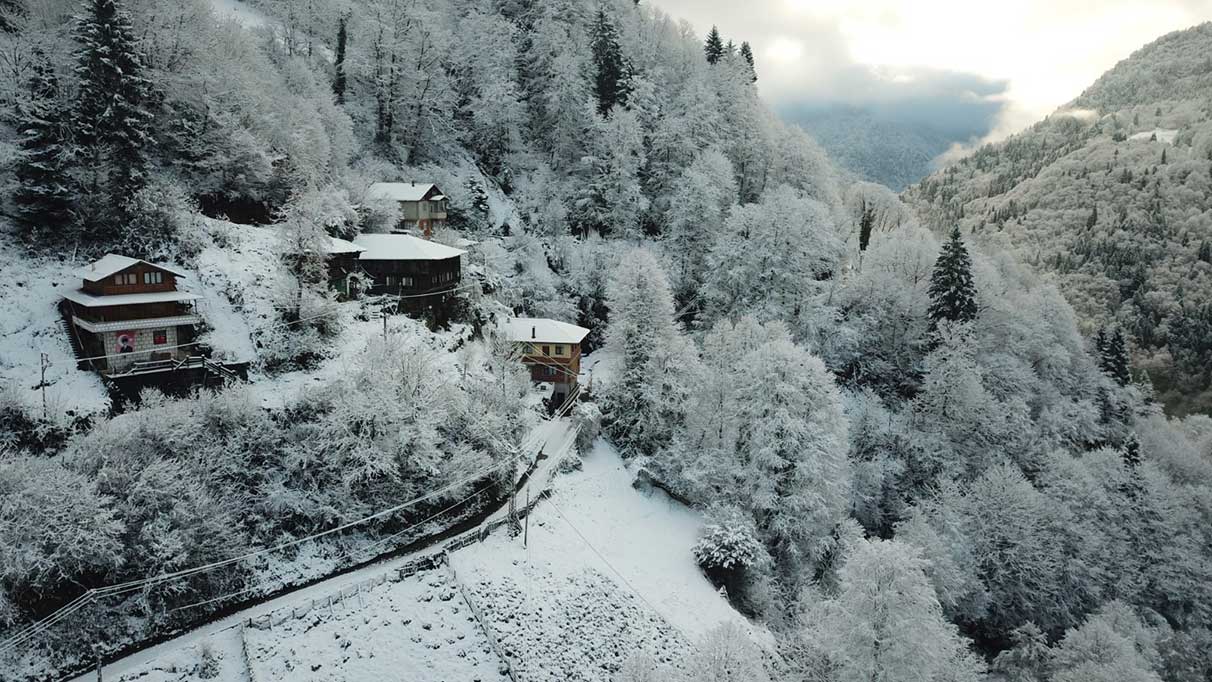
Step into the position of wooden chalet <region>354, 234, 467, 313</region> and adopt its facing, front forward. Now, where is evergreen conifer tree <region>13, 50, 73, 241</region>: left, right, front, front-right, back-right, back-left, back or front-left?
back-right

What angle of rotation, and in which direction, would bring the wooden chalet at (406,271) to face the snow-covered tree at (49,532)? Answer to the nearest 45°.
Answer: approximately 90° to its right

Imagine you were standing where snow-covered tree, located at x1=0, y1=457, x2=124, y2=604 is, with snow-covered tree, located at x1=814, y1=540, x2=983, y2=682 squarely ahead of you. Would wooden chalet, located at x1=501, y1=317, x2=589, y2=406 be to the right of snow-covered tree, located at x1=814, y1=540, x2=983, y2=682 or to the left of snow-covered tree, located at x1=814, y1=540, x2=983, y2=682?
left

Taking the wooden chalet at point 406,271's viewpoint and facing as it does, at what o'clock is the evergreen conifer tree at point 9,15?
The evergreen conifer tree is roughly at 5 o'clock from the wooden chalet.

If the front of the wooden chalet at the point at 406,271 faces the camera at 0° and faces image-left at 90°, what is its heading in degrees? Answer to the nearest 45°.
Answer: approximately 315°

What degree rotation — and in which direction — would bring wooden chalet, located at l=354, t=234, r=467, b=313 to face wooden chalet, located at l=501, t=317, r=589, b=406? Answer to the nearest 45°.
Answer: approximately 45° to its left

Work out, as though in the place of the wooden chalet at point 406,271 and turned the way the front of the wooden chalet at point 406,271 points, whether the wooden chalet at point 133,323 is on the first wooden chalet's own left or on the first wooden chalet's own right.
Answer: on the first wooden chalet's own right

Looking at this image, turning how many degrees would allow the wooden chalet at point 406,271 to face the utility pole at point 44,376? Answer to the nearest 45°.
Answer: approximately 90° to its right

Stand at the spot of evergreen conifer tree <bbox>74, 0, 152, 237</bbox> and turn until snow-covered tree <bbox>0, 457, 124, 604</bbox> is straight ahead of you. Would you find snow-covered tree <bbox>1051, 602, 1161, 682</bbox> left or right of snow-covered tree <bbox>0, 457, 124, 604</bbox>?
left

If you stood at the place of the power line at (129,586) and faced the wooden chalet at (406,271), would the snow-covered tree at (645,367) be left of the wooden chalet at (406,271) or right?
right
